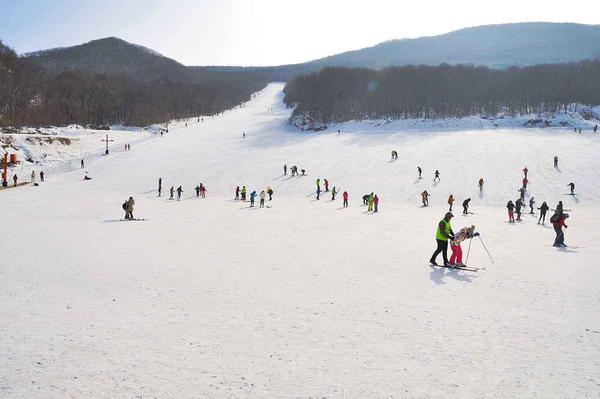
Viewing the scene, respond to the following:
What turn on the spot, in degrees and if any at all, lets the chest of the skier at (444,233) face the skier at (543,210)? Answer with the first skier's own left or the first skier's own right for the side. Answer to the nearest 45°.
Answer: approximately 90° to the first skier's own left

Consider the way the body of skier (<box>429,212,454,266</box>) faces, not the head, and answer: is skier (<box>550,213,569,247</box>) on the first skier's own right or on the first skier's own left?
on the first skier's own left

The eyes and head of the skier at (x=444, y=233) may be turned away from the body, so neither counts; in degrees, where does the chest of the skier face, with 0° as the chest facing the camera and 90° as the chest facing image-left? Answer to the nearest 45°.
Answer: approximately 270°
